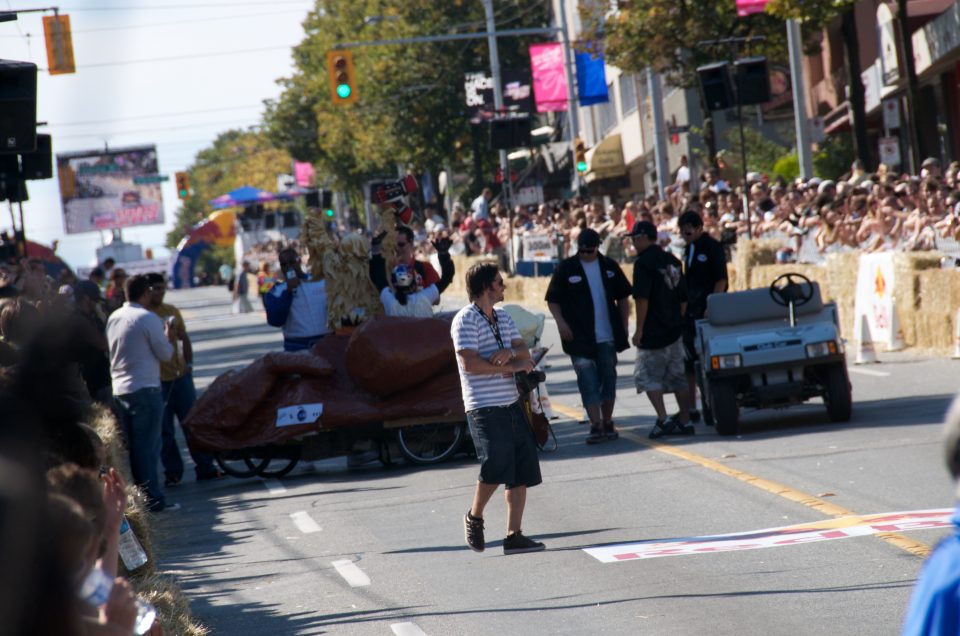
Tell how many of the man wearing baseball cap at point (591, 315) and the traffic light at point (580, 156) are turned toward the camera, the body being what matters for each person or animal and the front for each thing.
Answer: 2

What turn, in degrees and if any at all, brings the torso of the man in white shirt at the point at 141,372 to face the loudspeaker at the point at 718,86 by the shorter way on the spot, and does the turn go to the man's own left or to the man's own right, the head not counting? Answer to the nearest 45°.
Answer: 0° — they already face it

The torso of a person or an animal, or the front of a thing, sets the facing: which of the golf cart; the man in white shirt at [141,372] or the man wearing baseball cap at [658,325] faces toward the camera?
the golf cart

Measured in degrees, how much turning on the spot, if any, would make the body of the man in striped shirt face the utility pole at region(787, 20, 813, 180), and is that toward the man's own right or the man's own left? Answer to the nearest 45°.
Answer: approximately 135° to the man's own left

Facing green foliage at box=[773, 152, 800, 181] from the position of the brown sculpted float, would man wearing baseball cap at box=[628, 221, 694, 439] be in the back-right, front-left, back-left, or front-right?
front-right

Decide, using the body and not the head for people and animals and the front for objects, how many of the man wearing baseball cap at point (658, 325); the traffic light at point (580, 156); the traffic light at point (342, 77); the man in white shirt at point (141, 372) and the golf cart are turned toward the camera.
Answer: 3

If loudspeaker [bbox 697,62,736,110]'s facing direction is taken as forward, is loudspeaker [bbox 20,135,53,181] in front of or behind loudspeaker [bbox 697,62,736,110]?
in front

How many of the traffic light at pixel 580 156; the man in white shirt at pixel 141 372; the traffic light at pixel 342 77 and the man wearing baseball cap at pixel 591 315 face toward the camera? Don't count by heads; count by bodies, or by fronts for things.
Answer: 3

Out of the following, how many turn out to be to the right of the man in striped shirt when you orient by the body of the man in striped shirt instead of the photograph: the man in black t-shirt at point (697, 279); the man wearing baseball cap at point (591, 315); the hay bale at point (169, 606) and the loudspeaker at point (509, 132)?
1

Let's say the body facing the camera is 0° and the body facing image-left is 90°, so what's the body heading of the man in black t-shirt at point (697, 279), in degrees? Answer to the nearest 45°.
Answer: approximately 45°

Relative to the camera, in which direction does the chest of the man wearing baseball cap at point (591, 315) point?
toward the camera

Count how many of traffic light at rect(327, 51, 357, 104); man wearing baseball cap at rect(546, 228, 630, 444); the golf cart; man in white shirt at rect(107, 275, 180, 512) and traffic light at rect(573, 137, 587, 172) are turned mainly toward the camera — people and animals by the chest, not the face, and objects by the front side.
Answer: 4
